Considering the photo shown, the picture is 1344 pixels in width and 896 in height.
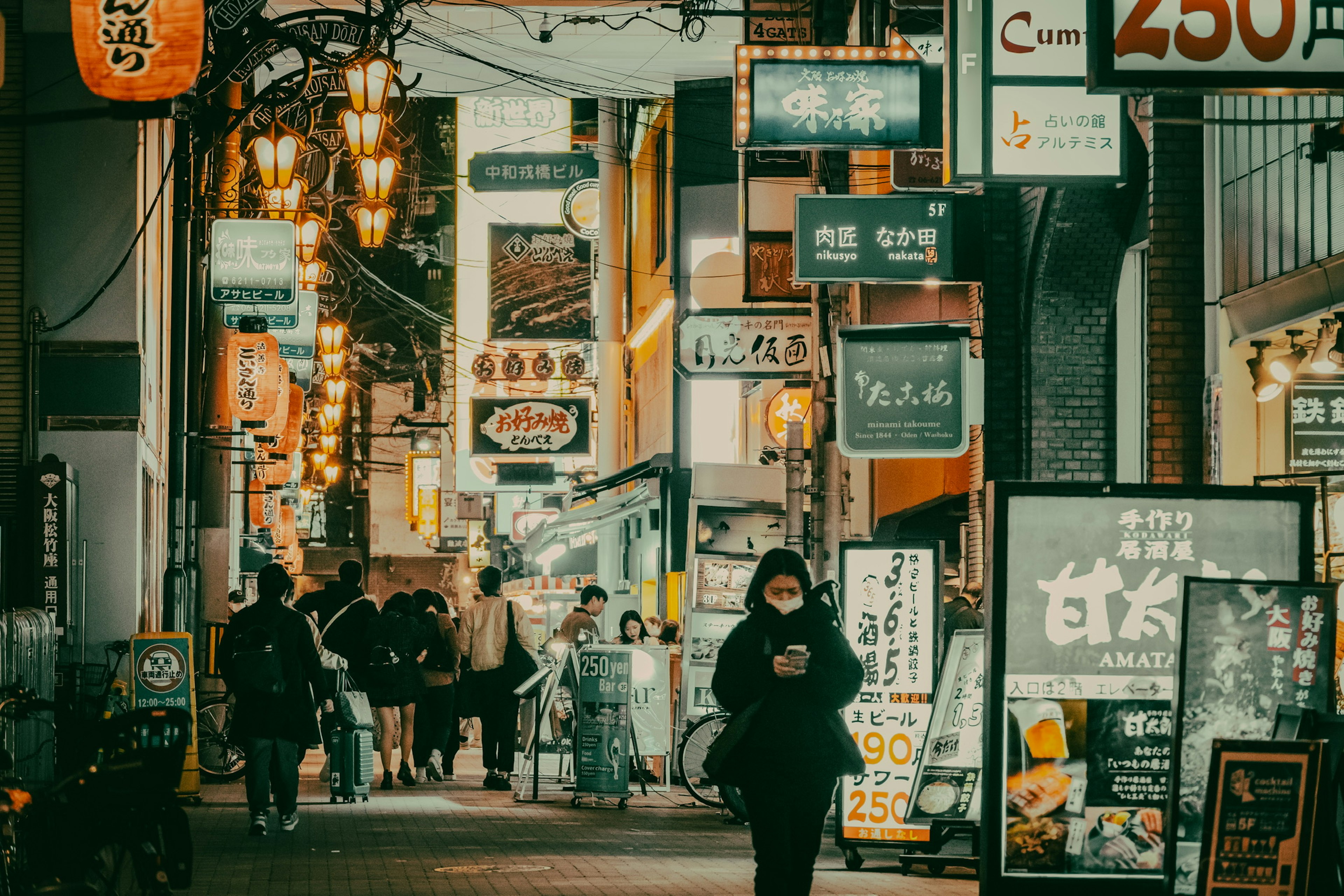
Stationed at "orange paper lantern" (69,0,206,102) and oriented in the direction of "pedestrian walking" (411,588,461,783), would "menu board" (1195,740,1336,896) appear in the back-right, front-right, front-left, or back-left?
back-right

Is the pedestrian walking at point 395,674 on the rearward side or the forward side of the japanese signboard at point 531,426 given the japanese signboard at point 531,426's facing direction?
on the forward side

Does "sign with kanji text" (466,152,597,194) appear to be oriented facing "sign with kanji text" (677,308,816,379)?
yes

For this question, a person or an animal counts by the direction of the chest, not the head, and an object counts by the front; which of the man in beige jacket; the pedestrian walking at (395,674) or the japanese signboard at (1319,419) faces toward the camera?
the japanese signboard

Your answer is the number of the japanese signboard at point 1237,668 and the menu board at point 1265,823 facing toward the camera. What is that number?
2

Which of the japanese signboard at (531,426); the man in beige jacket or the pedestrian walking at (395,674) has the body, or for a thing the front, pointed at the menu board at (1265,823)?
the japanese signboard

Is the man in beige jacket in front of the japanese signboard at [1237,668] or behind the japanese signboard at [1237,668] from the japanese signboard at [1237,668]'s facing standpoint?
behind

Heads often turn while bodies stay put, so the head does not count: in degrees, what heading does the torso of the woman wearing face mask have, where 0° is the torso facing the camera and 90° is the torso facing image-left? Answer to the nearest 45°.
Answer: approximately 0°

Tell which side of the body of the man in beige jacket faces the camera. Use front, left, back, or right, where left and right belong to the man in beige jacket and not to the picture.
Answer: back

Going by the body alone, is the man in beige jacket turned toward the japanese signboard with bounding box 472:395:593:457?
yes
